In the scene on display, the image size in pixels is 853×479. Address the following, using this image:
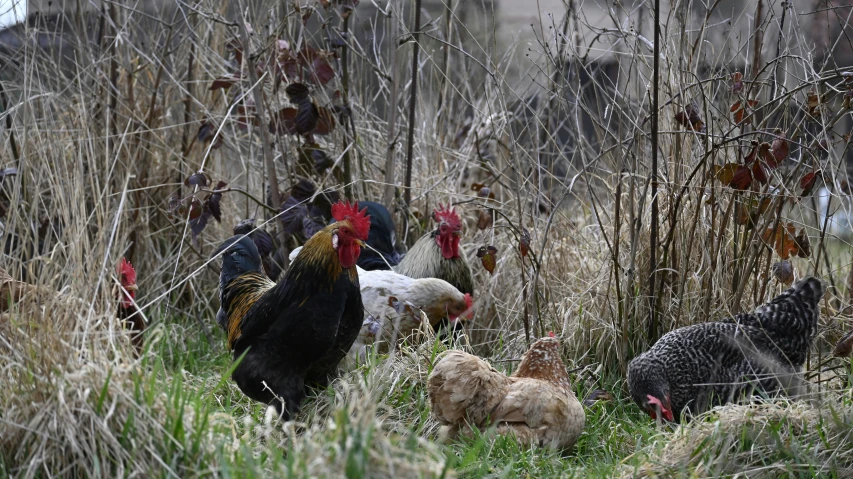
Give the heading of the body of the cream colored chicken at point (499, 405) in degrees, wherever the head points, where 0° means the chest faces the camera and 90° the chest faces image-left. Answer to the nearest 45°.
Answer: approximately 270°

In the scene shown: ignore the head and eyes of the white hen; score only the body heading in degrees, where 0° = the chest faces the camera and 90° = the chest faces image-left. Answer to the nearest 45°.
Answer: approximately 270°

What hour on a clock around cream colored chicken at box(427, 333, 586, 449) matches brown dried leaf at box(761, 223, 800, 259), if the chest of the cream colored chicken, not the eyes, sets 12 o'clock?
The brown dried leaf is roughly at 11 o'clock from the cream colored chicken.

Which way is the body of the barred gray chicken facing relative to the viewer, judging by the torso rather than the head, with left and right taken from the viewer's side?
facing to the left of the viewer

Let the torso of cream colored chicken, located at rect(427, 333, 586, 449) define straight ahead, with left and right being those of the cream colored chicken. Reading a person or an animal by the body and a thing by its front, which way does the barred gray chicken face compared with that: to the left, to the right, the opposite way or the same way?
the opposite way

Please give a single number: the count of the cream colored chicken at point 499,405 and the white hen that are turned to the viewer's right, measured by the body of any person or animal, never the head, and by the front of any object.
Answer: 2
